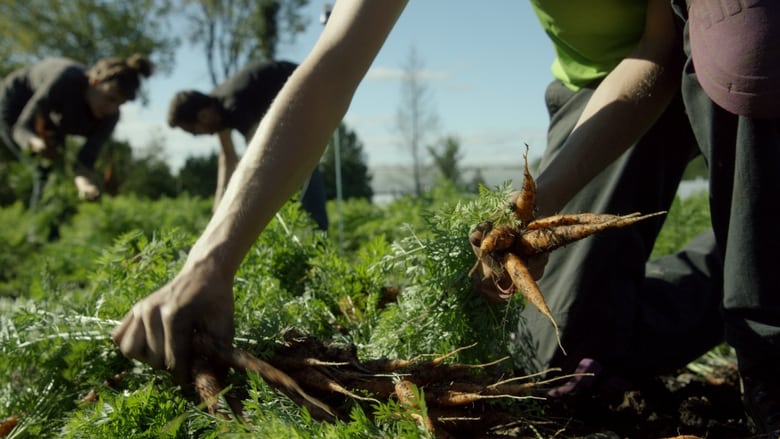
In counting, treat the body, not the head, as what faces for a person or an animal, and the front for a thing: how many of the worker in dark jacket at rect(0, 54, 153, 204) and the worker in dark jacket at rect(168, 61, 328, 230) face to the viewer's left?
1

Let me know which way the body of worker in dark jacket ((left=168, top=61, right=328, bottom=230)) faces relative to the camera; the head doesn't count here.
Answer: to the viewer's left

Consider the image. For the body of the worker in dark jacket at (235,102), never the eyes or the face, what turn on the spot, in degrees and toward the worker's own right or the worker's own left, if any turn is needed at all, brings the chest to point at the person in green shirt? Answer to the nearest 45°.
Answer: approximately 90° to the worker's own left

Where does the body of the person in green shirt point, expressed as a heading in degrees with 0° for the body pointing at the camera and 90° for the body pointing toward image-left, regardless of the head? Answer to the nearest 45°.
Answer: approximately 45°

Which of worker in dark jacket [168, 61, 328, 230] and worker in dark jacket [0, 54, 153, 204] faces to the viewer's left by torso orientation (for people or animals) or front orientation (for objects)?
worker in dark jacket [168, 61, 328, 230]

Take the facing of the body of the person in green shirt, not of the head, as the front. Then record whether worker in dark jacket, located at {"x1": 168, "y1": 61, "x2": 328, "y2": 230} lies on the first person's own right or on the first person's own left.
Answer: on the first person's own right
